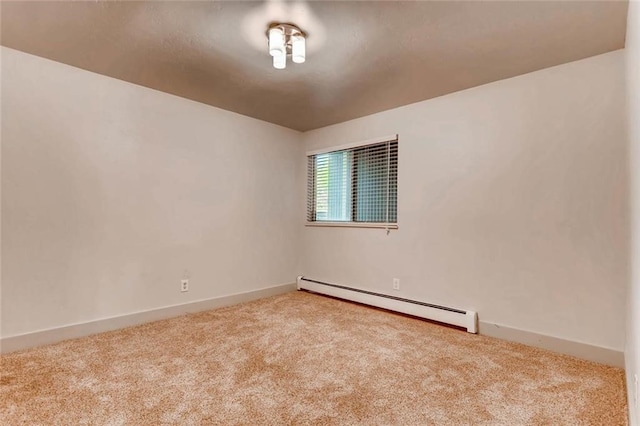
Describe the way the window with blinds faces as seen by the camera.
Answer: facing the viewer and to the left of the viewer

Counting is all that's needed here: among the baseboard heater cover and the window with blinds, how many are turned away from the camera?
0

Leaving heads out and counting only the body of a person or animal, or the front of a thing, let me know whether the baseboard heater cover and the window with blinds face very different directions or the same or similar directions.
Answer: same or similar directions

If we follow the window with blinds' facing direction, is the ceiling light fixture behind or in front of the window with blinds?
in front
